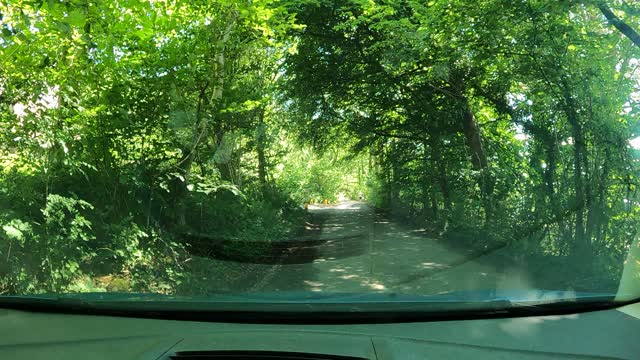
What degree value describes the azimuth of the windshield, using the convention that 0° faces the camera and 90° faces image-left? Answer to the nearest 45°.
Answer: approximately 180°
